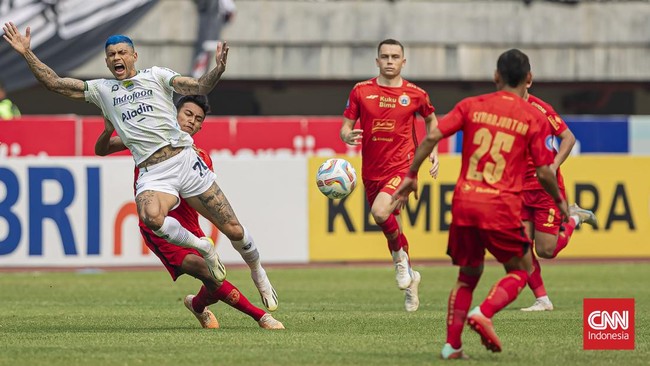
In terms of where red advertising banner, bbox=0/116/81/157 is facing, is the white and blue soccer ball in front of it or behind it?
in front

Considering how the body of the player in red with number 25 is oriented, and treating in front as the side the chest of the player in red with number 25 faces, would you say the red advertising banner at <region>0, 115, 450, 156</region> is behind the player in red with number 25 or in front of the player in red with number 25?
in front

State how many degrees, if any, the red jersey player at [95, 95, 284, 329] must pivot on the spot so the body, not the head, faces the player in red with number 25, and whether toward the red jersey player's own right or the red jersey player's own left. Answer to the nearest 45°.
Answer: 0° — they already face them

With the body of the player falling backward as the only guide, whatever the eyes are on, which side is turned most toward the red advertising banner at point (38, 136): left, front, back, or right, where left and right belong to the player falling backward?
back

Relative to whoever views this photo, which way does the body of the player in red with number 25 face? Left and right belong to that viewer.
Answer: facing away from the viewer

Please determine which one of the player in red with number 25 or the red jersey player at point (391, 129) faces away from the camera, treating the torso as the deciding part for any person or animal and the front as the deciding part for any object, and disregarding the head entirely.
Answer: the player in red with number 25

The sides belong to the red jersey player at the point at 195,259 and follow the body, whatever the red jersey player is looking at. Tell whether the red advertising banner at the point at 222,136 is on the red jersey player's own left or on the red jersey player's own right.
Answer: on the red jersey player's own left

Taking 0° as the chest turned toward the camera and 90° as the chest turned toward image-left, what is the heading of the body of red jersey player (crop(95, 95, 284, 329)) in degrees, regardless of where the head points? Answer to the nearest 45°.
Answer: approximately 315°

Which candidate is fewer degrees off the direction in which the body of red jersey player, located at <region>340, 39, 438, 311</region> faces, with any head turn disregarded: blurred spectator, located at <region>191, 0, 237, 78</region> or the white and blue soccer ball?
the white and blue soccer ball
